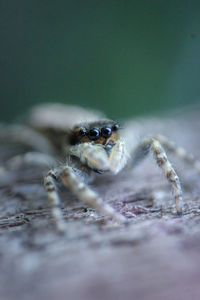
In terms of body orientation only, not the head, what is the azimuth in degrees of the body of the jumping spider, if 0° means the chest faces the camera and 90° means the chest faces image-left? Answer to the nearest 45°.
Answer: approximately 315°
